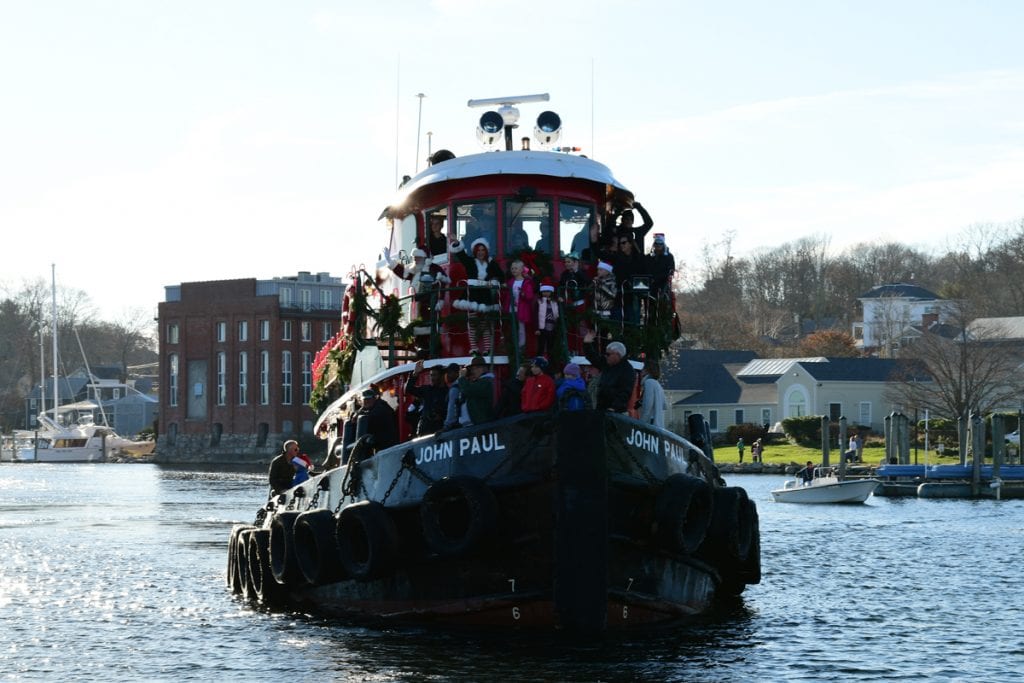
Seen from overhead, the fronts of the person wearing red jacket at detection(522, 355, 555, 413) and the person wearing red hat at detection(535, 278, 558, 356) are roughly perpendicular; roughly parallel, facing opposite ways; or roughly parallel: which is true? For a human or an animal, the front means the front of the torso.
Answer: roughly parallel

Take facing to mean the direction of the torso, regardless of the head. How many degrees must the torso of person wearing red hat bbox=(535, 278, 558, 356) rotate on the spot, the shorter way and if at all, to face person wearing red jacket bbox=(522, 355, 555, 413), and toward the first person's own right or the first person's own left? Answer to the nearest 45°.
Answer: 0° — they already face them

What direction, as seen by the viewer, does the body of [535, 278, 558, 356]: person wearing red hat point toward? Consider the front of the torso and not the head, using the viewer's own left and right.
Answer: facing the viewer

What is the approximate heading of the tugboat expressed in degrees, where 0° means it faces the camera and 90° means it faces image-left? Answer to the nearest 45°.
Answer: approximately 0°

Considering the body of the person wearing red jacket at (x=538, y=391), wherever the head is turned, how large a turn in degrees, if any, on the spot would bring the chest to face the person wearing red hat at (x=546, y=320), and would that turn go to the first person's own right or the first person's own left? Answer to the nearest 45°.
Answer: approximately 180°
